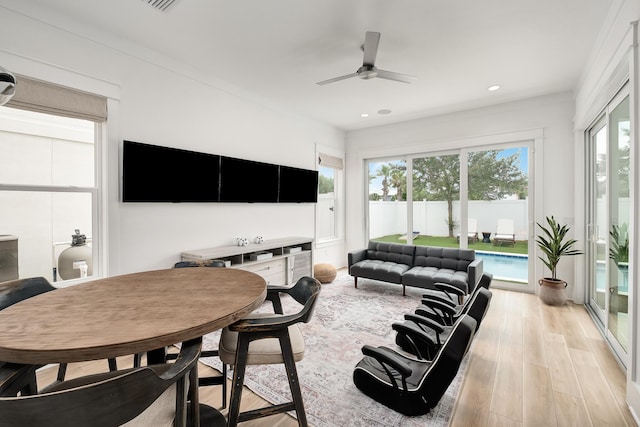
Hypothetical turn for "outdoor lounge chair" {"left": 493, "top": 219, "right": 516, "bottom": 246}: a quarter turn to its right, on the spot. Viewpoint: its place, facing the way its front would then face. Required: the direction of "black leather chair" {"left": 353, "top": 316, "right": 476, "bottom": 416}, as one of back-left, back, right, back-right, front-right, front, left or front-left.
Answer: left

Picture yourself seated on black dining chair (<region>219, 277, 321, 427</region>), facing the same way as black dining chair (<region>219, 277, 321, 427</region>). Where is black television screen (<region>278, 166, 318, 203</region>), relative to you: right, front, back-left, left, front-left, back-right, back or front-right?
right

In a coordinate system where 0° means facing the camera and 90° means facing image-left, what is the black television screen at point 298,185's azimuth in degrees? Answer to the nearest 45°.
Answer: approximately 315°

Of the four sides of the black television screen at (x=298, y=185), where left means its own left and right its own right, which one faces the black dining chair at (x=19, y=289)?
right

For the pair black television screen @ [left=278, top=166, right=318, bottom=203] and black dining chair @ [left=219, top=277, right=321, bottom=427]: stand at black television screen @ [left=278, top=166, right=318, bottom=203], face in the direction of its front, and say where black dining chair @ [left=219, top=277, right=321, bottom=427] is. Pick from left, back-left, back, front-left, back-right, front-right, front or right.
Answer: front-right

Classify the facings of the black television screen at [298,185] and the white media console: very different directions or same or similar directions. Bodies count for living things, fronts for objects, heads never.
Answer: same or similar directions

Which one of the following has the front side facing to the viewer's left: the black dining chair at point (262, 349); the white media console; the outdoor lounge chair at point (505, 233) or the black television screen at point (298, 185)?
the black dining chair

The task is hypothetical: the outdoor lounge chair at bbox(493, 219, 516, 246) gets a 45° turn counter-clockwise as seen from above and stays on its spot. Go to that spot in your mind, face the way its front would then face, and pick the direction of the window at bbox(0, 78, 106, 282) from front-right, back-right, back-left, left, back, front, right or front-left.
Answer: right

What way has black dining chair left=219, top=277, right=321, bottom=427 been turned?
to the viewer's left

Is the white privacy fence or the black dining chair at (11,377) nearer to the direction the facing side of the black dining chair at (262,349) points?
the black dining chair at (11,377)

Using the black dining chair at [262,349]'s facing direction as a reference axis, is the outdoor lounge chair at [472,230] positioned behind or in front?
behind

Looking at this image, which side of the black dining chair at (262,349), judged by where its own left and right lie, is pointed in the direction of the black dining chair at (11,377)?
front

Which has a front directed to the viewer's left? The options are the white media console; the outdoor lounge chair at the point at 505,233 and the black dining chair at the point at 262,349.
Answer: the black dining chair

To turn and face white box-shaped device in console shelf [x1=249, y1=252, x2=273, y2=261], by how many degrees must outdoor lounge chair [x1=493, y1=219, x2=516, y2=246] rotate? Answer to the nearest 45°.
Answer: approximately 45° to its right

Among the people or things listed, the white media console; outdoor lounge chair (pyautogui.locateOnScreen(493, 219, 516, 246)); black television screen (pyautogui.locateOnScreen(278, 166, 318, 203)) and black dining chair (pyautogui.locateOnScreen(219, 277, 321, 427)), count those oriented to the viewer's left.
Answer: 1

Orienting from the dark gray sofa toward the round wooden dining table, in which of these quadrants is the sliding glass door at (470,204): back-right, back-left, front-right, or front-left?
back-left

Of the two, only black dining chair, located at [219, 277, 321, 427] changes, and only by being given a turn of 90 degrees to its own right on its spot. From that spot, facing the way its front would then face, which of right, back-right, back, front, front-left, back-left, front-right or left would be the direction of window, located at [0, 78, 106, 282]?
front-left

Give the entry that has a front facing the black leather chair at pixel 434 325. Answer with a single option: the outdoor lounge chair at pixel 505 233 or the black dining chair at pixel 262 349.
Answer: the outdoor lounge chair

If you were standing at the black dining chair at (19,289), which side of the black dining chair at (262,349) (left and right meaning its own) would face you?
front

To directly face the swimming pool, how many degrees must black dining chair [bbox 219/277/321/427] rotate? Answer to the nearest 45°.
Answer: approximately 135° to its right

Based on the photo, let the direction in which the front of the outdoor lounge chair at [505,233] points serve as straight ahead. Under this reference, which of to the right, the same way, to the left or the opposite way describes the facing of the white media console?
to the left

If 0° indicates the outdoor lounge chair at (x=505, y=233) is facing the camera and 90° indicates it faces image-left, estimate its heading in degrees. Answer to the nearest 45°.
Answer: approximately 0°
